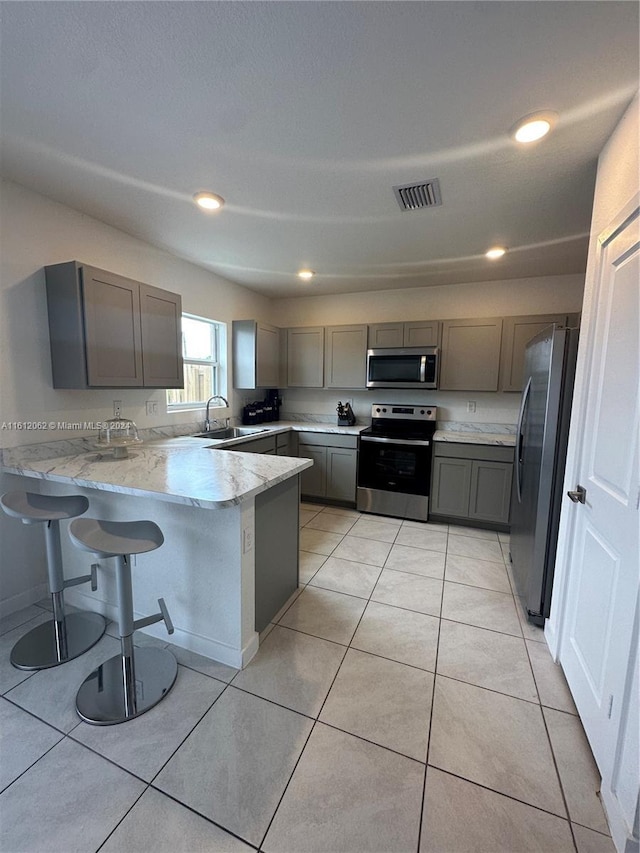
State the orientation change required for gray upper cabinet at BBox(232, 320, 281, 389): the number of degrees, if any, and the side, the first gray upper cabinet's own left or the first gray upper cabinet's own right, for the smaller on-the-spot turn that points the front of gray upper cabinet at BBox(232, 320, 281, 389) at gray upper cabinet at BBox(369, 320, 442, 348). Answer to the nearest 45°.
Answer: approximately 45° to the first gray upper cabinet's own left

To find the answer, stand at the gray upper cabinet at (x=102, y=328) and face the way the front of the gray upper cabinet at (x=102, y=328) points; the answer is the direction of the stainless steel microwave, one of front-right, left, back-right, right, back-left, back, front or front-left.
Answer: front-left

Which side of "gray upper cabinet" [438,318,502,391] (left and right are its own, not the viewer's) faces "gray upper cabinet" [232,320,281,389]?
right

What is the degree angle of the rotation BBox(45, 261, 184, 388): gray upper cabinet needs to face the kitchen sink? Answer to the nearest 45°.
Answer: approximately 90° to its left

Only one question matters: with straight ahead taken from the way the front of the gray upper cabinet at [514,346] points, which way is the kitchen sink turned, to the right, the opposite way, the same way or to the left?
to the left

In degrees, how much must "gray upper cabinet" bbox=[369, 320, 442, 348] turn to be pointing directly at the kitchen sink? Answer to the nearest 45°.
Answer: approximately 90° to its right

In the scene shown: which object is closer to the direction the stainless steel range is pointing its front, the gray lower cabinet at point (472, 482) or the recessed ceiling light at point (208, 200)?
the recessed ceiling light

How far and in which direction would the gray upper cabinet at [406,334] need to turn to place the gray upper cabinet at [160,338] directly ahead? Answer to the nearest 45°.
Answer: approximately 45° to its right
